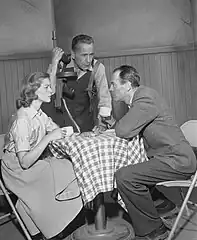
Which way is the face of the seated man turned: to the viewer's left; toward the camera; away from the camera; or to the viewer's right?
to the viewer's left

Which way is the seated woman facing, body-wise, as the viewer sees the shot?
to the viewer's right

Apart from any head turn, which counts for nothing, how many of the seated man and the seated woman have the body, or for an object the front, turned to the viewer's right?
1

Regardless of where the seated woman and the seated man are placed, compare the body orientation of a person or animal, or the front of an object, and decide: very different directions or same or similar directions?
very different directions

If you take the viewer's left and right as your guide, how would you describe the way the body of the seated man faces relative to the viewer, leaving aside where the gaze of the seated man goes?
facing to the left of the viewer

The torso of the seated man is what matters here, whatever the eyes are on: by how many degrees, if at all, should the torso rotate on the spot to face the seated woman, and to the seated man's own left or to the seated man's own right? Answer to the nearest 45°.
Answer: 0° — they already face them

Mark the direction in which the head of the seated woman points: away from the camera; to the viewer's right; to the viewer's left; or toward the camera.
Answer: to the viewer's right

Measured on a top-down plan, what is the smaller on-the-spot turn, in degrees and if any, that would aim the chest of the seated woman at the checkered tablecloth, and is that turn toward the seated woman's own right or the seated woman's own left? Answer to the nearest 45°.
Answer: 0° — they already face it

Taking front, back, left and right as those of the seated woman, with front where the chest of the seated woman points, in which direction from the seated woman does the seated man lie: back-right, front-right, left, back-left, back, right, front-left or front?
front

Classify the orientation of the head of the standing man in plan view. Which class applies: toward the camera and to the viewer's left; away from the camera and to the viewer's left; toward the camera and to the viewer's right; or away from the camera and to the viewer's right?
toward the camera and to the viewer's right

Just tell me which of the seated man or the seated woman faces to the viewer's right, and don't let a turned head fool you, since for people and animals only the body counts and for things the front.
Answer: the seated woman
